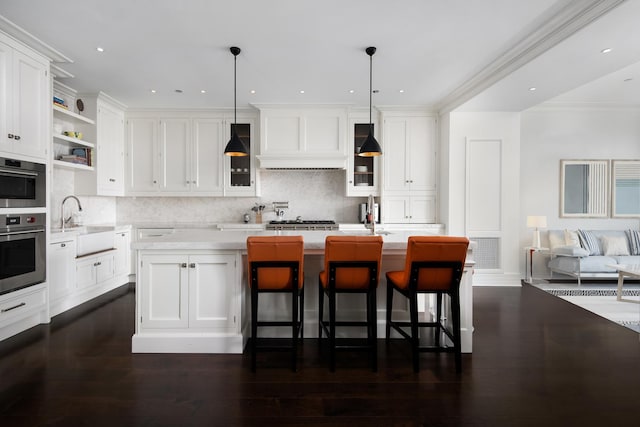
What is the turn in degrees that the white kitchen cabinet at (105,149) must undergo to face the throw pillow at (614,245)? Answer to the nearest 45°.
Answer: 0° — it already faces it

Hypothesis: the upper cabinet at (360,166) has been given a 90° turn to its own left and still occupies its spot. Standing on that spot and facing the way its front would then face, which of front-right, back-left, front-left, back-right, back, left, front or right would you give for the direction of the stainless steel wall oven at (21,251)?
back-right

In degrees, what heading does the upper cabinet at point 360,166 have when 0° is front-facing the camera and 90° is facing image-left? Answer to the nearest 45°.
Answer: approximately 0°

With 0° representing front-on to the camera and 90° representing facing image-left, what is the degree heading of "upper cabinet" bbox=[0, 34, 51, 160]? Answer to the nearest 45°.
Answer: approximately 315°

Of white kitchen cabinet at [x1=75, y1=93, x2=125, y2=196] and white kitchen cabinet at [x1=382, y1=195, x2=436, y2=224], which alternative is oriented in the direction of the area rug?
white kitchen cabinet at [x1=75, y1=93, x2=125, y2=196]

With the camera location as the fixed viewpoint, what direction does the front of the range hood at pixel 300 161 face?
facing the viewer

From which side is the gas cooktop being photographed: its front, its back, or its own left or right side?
front

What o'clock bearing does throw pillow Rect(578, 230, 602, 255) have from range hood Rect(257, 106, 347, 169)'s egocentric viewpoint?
The throw pillow is roughly at 9 o'clock from the range hood.

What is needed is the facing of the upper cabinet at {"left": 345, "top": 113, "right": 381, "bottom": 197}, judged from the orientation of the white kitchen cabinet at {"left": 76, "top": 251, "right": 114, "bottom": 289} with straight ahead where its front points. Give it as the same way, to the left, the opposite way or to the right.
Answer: to the right

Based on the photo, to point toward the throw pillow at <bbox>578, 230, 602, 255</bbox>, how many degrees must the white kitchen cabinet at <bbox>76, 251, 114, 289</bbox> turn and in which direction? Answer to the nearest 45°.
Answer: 0° — it already faces it

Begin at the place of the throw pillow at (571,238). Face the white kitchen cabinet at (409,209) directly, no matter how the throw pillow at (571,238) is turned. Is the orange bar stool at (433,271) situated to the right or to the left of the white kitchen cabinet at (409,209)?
left

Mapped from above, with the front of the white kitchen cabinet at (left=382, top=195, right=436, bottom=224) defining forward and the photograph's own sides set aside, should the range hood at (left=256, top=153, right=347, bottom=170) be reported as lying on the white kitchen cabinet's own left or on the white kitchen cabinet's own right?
on the white kitchen cabinet's own right

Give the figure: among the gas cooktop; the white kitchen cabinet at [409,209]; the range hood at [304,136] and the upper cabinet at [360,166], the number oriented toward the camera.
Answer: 4

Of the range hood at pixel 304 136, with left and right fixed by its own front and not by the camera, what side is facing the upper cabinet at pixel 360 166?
left

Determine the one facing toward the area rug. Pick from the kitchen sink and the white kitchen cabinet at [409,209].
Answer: the kitchen sink

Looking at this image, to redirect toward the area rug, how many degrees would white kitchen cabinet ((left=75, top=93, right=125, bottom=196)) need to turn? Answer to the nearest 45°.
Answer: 0° — it already faces it

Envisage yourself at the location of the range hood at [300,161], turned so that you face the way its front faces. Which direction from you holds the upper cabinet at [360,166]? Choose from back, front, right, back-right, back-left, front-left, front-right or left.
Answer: left

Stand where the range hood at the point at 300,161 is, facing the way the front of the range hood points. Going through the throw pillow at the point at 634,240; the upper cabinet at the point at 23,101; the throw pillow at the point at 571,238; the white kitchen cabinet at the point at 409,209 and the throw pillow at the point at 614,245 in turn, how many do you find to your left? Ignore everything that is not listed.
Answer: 4

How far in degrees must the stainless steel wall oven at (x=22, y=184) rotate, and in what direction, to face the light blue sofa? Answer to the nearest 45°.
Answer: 0° — it already faces it

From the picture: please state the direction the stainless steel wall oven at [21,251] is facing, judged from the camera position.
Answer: facing the viewer and to the right of the viewer

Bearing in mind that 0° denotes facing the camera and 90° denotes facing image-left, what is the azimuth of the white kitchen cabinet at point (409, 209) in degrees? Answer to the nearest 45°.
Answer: approximately 0°
